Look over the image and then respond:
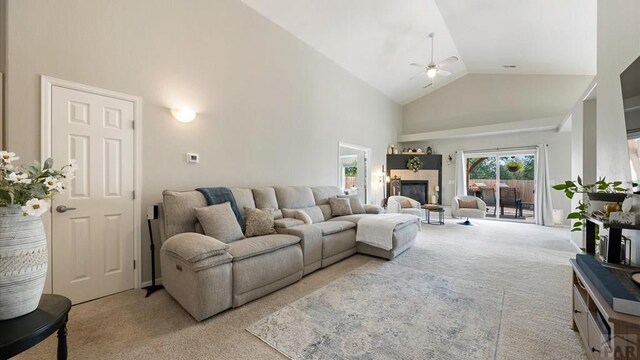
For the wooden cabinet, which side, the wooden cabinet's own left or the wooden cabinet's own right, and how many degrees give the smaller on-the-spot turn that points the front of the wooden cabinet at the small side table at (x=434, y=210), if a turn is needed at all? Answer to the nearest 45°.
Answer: approximately 45° to the wooden cabinet's own right

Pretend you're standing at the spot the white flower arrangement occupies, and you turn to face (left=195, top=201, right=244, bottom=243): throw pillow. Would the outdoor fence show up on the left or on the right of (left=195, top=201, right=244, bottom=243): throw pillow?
right

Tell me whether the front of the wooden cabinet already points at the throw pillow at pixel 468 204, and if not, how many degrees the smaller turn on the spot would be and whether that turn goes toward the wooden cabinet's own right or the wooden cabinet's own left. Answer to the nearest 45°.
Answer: approximately 45° to the wooden cabinet's own right

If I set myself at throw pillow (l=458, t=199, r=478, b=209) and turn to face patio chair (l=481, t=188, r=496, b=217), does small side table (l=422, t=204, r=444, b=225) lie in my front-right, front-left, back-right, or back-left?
back-left

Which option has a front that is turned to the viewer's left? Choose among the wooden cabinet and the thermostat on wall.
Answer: the wooden cabinet

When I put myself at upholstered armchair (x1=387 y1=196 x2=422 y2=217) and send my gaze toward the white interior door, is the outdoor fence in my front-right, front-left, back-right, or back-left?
back-left

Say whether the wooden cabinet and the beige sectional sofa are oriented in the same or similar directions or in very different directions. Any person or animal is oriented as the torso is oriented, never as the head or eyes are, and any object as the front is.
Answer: very different directions

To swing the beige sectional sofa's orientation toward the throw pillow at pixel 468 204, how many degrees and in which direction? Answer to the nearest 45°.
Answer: approximately 90° to its left

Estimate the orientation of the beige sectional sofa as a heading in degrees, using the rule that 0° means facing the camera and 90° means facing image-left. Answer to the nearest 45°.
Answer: approximately 315°

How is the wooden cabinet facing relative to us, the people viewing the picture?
facing to the left of the viewer

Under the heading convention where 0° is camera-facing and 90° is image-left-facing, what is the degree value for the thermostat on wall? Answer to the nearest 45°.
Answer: approximately 315°
